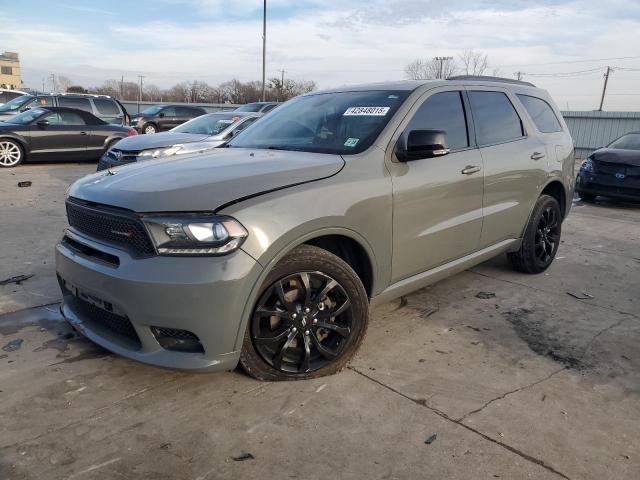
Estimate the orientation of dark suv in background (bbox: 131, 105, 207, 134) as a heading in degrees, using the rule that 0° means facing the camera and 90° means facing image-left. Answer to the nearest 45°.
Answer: approximately 45°

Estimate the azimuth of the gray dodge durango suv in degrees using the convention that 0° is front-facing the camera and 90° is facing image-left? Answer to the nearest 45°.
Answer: approximately 45°

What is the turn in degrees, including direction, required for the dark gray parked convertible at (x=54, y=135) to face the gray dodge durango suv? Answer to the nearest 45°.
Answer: approximately 90° to its left

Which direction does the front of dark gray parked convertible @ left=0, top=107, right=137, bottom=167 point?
to the viewer's left

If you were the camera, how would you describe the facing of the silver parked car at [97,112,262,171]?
facing the viewer and to the left of the viewer

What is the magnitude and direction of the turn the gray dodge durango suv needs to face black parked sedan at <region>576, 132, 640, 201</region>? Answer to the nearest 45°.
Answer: approximately 180°

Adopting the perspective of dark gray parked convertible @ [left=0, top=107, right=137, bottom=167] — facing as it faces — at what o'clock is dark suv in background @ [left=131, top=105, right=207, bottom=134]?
The dark suv in background is roughly at 4 o'clock from the dark gray parked convertible.

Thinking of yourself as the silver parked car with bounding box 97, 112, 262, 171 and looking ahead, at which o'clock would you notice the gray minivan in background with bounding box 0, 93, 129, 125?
The gray minivan in background is roughly at 4 o'clock from the silver parked car.

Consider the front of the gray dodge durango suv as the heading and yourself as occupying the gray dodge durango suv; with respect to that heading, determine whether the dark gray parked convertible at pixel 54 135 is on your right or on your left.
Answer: on your right

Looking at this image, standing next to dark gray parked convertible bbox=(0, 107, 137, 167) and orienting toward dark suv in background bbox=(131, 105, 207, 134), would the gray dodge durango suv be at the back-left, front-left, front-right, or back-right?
back-right

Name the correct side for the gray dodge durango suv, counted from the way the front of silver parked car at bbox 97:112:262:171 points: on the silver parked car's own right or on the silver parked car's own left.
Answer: on the silver parked car's own left

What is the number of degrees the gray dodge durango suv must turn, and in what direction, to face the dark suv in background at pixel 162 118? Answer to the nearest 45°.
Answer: approximately 135° to its right
